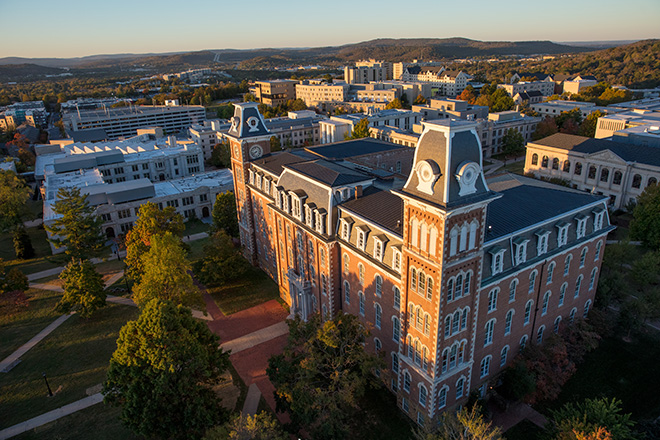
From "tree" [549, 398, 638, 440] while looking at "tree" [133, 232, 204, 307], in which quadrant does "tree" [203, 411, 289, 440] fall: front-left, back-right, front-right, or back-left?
front-left

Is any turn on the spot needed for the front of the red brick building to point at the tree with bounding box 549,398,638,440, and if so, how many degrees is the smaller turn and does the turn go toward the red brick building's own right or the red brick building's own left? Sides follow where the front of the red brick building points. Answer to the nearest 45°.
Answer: approximately 90° to the red brick building's own left

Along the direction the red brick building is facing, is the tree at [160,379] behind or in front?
in front

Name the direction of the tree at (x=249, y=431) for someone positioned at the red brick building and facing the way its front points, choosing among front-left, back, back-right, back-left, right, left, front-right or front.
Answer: front

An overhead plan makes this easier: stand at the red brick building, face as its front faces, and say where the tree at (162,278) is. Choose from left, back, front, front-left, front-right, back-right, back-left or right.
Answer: front-right

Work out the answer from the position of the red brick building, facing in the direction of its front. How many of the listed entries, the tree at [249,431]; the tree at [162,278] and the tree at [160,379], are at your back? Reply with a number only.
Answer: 0

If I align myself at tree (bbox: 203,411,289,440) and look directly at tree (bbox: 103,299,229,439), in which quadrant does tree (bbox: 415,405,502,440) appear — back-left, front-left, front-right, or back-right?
back-right
